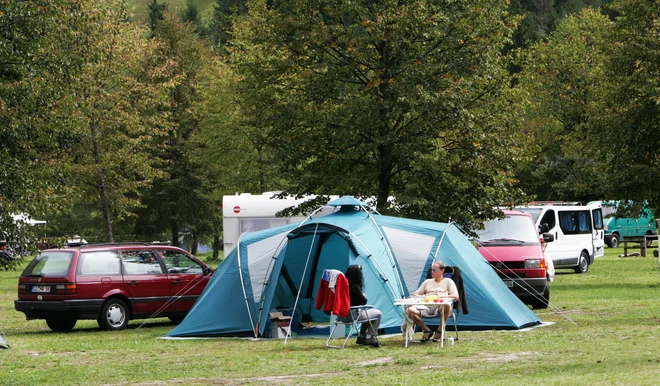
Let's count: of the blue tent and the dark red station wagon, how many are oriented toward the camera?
1

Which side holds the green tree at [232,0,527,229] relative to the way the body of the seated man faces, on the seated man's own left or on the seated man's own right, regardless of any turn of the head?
on the seated man's own right

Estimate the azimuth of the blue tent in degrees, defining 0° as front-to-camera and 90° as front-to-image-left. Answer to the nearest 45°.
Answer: approximately 0°

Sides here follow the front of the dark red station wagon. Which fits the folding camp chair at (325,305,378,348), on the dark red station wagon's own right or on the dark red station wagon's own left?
on the dark red station wagon's own right

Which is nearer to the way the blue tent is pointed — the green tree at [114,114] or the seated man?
the seated man

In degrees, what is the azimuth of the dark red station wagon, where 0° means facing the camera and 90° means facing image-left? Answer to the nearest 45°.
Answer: approximately 225°

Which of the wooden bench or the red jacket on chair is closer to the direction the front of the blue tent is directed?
the red jacket on chair

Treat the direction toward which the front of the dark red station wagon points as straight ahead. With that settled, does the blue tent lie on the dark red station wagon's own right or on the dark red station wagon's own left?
on the dark red station wagon's own right
